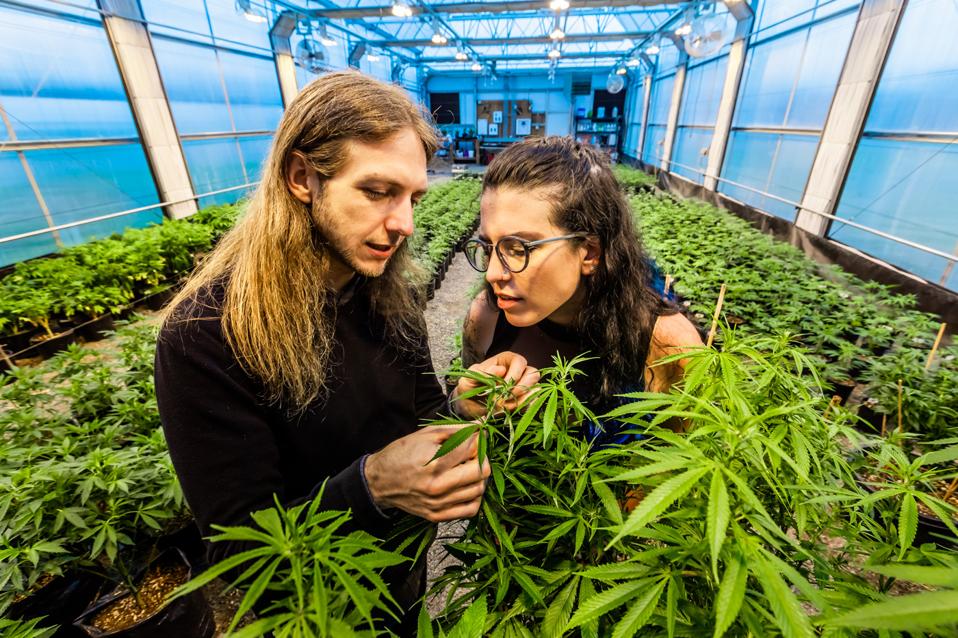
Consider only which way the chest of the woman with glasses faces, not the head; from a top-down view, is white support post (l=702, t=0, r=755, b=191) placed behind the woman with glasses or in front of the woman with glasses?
behind

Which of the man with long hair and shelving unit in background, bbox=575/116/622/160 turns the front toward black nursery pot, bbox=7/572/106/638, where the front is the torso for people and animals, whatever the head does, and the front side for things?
the shelving unit in background

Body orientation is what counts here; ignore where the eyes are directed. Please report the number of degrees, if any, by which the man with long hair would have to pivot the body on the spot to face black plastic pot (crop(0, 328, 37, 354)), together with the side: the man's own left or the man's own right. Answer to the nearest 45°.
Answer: approximately 180°

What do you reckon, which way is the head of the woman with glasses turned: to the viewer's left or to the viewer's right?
to the viewer's left

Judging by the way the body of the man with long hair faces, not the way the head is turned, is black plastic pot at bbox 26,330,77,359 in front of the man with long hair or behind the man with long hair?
behind

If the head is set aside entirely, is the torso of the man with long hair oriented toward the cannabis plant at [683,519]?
yes

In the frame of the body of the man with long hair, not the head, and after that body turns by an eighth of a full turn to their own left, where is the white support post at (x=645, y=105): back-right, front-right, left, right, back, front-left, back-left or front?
front-left

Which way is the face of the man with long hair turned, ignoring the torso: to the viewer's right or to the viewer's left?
to the viewer's right

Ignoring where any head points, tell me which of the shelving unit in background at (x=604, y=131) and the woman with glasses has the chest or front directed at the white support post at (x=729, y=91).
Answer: the shelving unit in background

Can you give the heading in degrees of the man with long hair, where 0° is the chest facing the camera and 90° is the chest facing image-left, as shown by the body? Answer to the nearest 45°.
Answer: approximately 315°

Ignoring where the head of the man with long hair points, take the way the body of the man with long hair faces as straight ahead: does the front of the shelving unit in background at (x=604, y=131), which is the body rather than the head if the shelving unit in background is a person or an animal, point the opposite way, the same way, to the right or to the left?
to the right
